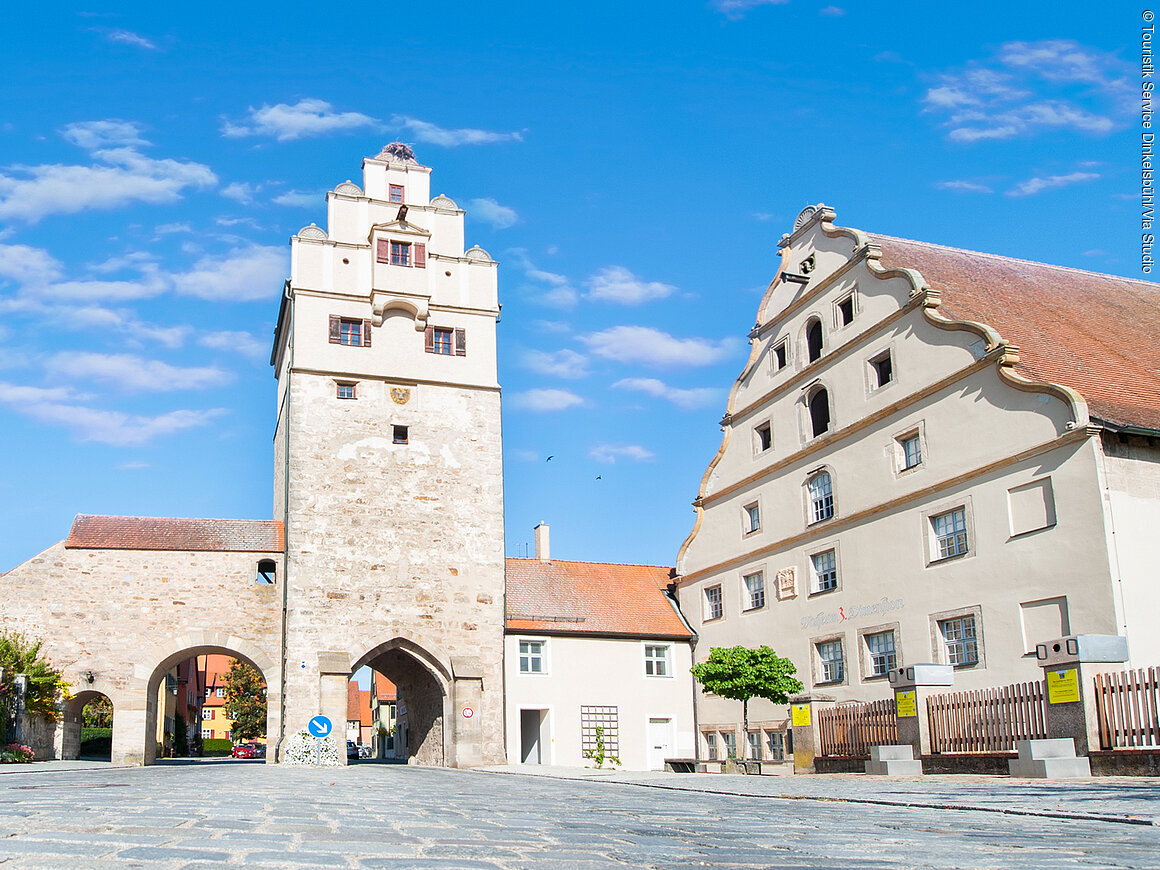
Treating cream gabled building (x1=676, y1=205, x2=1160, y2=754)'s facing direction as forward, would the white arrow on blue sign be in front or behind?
in front

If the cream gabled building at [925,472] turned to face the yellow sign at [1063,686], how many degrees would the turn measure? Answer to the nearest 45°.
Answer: approximately 45° to its left

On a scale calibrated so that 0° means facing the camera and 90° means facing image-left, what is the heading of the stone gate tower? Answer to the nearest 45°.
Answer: approximately 0°

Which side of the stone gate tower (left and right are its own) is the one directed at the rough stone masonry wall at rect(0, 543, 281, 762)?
right

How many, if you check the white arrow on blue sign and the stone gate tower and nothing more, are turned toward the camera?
2

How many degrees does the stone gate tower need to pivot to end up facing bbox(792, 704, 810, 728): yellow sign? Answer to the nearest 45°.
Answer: approximately 45° to its left

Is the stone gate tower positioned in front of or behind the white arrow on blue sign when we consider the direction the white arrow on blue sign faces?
behind
